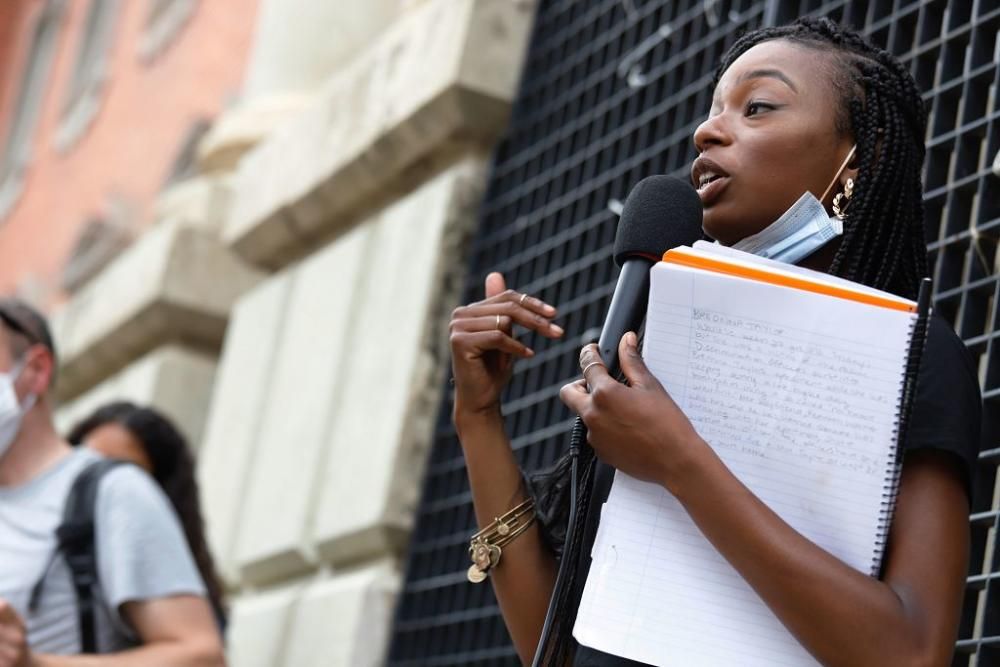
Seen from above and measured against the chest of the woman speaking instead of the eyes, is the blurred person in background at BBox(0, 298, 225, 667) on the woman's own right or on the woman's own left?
on the woman's own right

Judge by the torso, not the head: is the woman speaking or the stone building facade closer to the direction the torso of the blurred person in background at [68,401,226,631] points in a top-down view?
the woman speaking

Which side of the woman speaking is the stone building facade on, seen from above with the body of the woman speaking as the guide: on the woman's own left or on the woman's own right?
on the woman's own right

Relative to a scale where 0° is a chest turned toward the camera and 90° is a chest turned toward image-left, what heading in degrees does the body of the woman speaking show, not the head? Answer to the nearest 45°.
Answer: approximately 45°
